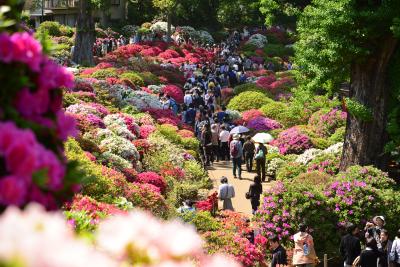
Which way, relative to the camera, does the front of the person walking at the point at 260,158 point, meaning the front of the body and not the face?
away from the camera

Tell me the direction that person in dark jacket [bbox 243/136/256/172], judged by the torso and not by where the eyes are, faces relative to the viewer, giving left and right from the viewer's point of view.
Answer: facing away from the viewer

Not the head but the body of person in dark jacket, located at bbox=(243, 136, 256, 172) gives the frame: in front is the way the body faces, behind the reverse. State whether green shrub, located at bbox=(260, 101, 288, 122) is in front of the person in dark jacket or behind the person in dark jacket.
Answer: in front
